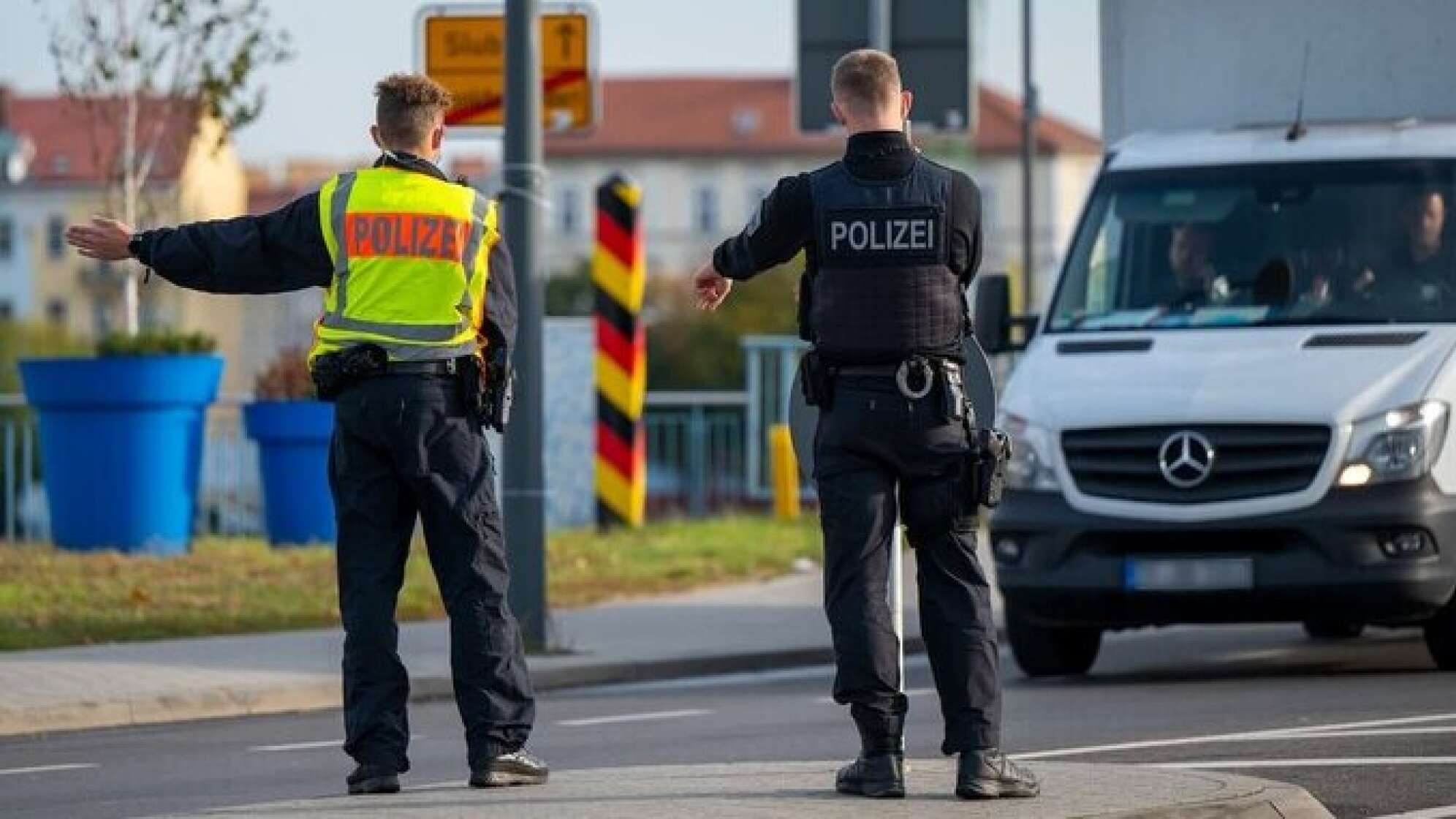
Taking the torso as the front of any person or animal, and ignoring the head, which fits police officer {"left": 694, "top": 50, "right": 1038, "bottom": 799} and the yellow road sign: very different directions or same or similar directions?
very different directions

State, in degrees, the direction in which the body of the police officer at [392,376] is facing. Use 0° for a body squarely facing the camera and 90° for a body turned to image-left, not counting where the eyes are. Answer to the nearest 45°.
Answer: approximately 180°

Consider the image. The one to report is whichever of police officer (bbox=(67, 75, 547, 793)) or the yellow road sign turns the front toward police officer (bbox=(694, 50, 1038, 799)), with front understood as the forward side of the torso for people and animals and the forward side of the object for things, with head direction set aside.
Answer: the yellow road sign

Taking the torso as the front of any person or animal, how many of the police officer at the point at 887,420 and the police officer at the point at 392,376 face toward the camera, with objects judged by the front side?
0

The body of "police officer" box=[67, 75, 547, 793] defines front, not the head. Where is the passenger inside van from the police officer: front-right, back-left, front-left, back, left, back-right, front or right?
front-right

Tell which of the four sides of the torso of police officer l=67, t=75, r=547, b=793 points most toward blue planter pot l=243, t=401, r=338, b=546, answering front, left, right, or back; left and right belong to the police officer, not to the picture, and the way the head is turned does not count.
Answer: front

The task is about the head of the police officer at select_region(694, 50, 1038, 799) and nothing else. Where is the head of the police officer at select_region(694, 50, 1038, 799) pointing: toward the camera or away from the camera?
away from the camera

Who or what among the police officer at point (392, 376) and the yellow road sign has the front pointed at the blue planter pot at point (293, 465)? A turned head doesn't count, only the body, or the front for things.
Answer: the police officer

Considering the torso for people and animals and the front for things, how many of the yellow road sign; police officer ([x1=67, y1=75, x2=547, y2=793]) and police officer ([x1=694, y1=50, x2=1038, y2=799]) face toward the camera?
1

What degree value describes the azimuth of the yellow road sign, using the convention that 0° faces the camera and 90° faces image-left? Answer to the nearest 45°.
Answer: approximately 0°

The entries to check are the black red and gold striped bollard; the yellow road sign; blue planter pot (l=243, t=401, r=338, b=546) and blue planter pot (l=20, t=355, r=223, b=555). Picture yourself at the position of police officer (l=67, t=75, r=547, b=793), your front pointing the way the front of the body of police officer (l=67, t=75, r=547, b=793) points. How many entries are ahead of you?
4

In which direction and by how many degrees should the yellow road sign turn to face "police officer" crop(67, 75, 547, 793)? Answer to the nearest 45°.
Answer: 0° — it already faces them

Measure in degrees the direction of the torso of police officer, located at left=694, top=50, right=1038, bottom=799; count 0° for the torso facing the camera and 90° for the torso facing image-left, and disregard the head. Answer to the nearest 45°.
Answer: approximately 180°

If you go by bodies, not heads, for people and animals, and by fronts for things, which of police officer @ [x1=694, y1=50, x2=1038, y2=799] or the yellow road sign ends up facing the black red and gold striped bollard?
the police officer

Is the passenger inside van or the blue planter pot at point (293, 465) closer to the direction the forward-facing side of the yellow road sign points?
the passenger inside van
